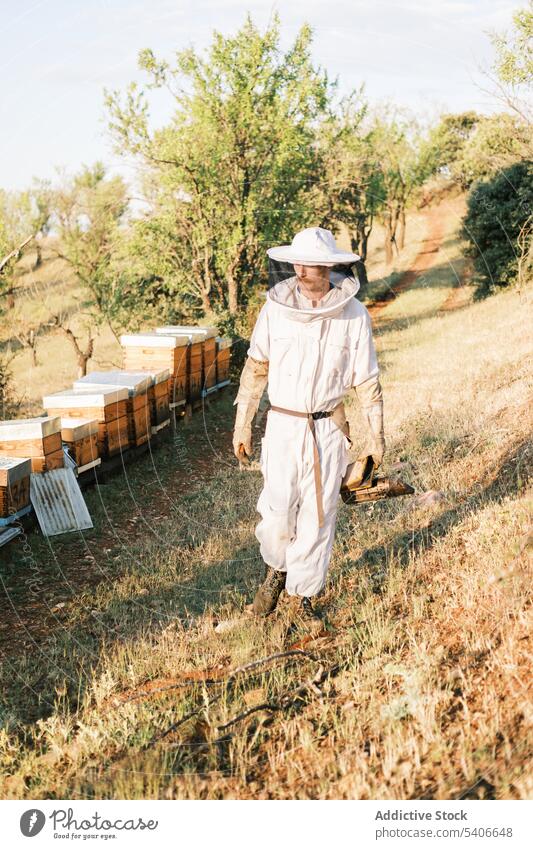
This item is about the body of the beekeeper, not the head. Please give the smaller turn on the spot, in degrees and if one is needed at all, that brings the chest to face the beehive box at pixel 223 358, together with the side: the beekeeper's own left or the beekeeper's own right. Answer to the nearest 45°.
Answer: approximately 180°

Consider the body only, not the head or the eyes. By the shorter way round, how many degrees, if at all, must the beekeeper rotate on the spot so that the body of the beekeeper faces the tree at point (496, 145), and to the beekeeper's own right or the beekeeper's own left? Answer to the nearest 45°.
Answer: approximately 180°

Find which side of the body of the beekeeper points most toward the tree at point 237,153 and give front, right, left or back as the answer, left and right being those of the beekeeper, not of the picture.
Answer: back

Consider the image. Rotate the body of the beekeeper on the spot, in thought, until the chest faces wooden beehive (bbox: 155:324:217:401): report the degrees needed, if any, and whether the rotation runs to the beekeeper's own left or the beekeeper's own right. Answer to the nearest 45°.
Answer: approximately 180°

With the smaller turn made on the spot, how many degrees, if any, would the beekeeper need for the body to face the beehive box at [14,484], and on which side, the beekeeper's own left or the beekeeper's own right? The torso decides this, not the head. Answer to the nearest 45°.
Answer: approximately 135° to the beekeeper's own right

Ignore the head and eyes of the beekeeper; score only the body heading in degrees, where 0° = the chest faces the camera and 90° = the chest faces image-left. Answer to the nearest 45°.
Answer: approximately 0°

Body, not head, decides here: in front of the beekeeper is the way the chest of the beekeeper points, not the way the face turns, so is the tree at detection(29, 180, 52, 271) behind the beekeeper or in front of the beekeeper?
behind

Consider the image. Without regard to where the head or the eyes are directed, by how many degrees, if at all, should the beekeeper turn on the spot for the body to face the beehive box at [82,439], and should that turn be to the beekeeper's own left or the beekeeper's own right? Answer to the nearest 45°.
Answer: approximately 135° to the beekeeper's own right

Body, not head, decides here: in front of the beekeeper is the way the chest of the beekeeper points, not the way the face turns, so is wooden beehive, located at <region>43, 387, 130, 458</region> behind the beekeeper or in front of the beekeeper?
behind
